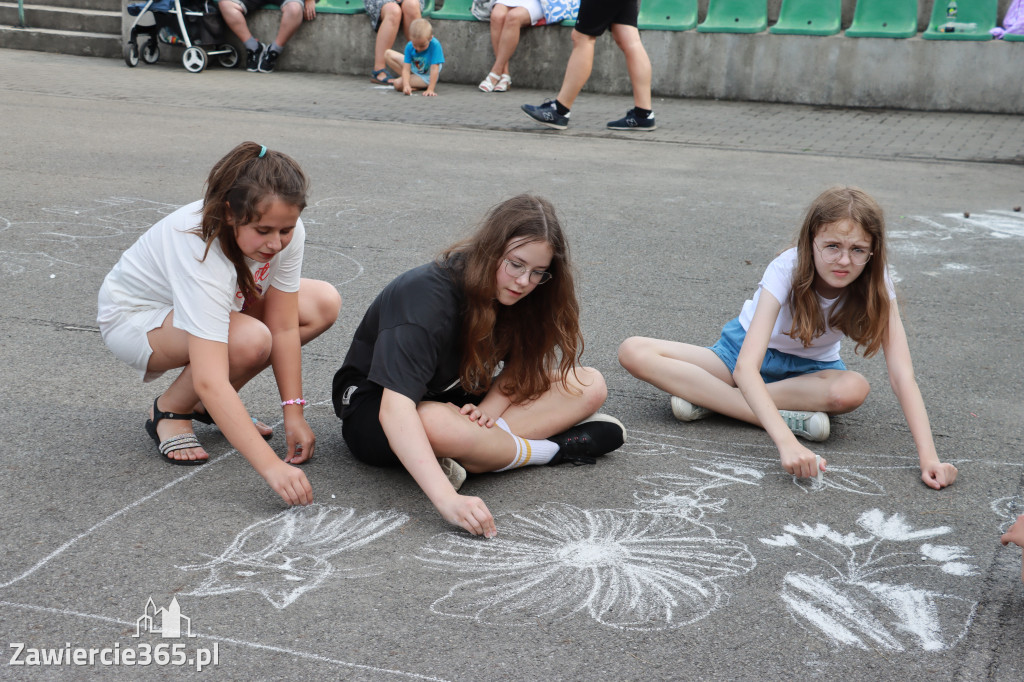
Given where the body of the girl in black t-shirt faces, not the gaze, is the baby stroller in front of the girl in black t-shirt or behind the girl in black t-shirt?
behind

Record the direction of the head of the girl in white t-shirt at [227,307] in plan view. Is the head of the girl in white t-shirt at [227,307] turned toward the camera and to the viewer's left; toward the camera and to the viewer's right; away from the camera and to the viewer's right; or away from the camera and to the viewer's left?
toward the camera and to the viewer's right

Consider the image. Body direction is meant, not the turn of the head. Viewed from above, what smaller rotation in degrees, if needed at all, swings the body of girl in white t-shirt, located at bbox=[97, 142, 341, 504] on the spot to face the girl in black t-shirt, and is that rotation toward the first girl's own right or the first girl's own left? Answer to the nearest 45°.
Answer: approximately 45° to the first girl's own left

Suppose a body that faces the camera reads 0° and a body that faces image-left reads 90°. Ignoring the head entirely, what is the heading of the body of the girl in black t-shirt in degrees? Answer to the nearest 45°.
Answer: approximately 315°

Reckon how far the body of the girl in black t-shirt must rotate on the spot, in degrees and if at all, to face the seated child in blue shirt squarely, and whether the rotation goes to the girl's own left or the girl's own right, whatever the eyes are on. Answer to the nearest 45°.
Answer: approximately 135° to the girl's own left

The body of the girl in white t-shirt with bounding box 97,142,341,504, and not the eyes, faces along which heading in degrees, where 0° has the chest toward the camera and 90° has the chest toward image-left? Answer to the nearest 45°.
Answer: approximately 315°

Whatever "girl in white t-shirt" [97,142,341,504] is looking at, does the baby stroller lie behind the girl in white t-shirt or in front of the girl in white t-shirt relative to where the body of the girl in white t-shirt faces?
behind
